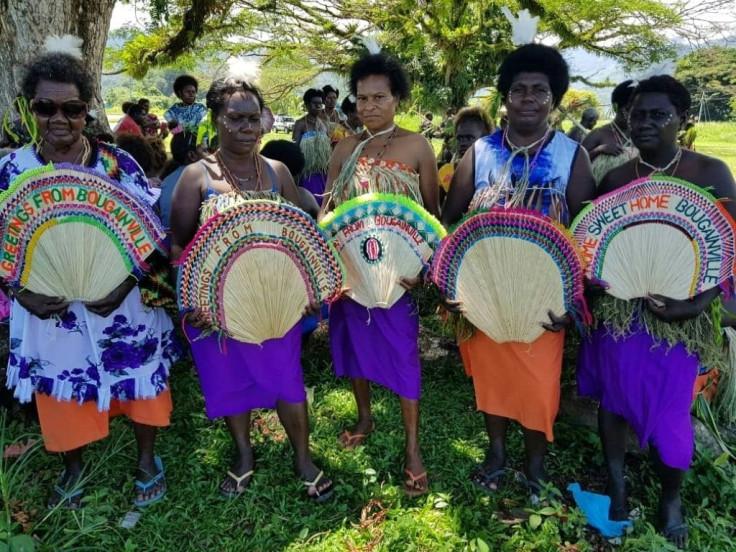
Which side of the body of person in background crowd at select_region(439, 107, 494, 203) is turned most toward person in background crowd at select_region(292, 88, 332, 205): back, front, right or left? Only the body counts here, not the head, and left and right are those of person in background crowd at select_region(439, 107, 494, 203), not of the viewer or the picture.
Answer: right

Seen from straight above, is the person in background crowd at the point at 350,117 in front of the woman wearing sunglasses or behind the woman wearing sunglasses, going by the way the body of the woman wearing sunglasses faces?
behind

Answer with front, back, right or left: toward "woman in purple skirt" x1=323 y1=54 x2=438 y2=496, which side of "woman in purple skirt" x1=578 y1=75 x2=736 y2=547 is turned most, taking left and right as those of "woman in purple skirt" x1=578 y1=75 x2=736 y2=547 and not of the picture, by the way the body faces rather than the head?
right

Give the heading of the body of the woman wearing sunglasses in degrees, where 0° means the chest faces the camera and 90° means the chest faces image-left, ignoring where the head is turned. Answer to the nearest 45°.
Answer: approximately 0°

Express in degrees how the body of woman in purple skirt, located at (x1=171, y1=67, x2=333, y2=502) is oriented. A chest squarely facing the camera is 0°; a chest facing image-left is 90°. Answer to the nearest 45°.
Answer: approximately 0°

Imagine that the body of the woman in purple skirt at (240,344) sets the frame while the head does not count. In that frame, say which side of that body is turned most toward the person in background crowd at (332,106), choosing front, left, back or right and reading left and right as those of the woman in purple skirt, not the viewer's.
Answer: back

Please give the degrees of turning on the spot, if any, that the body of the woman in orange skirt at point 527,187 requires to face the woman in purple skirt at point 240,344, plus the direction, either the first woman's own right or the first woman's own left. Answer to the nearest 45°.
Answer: approximately 90° to the first woman's own right

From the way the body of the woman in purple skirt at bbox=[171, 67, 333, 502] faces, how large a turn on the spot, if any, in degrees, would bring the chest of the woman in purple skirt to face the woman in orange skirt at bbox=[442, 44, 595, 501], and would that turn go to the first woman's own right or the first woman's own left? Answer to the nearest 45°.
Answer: approximately 90° to the first woman's own left
